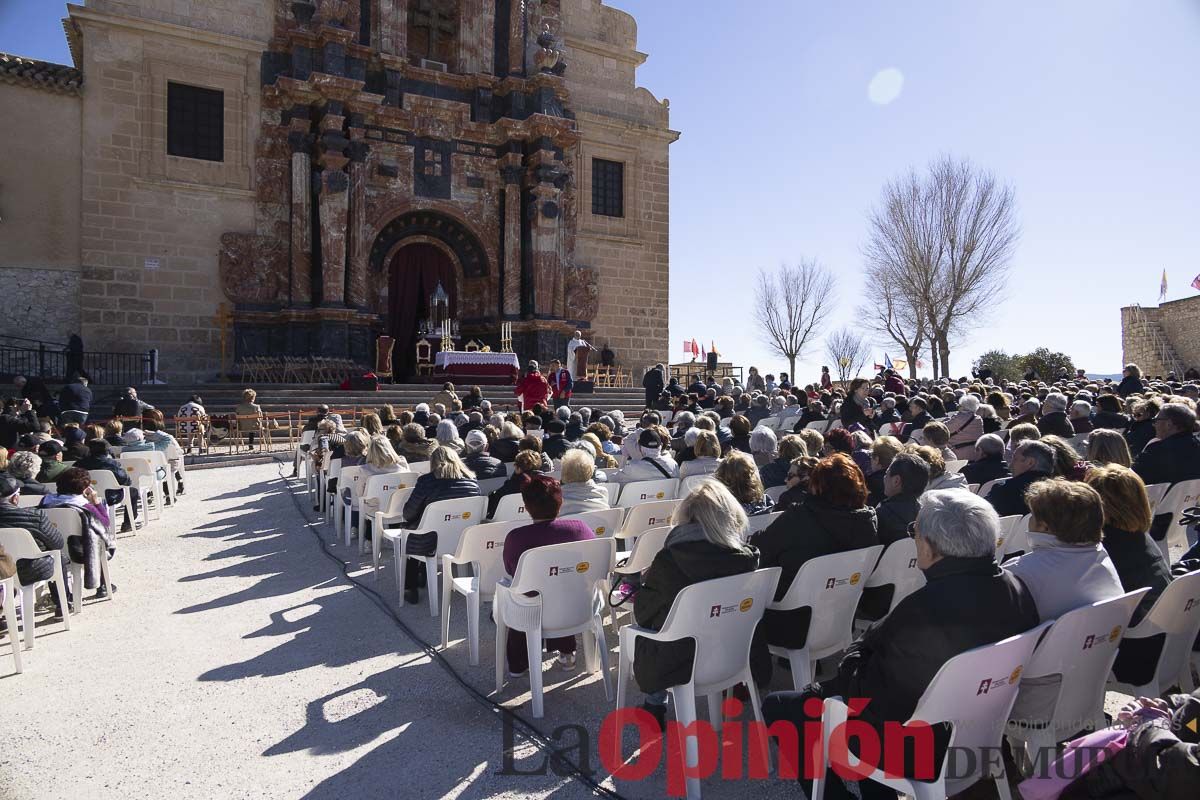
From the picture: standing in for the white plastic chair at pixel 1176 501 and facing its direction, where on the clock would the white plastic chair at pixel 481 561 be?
the white plastic chair at pixel 481 561 is roughly at 9 o'clock from the white plastic chair at pixel 1176 501.

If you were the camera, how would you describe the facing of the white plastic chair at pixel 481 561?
facing away from the viewer and to the left of the viewer

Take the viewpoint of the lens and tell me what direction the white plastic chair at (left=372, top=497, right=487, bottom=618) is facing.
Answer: facing away from the viewer and to the left of the viewer

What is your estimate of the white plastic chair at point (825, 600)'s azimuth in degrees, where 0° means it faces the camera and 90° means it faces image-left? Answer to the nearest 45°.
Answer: approximately 135°

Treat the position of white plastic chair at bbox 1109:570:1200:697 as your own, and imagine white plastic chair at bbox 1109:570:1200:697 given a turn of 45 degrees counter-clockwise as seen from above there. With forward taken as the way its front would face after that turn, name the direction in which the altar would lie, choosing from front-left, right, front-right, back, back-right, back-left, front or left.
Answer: front-right

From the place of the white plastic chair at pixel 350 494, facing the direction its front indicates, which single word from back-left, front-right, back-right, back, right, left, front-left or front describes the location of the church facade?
front-right

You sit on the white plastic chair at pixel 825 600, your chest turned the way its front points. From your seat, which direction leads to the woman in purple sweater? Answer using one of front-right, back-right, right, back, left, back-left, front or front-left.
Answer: front-left

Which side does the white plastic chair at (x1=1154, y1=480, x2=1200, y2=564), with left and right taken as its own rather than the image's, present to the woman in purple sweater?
left

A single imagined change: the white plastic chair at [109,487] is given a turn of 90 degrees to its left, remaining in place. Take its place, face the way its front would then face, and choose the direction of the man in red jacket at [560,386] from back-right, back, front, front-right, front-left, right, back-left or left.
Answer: right

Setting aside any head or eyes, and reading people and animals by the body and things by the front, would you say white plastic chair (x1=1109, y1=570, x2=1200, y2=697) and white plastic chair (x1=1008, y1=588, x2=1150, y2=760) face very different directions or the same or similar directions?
same or similar directions

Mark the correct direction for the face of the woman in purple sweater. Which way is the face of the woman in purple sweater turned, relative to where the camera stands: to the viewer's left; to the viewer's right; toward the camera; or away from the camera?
away from the camera

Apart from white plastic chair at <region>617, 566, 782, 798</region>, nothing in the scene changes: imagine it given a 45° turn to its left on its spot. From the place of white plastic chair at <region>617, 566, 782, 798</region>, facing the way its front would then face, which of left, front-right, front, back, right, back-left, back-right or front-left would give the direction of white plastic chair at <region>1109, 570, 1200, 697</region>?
back

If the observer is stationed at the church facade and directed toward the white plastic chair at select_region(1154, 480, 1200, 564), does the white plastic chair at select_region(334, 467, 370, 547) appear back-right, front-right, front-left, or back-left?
front-right

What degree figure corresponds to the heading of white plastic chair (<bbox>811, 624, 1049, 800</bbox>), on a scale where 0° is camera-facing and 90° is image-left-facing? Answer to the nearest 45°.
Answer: approximately 135°

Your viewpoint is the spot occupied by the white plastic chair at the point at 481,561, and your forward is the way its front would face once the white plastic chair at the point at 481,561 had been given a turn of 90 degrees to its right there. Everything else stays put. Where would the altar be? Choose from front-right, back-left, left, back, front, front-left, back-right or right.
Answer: front-left

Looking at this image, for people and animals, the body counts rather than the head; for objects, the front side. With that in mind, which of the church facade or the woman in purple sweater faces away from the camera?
the woman in purple sweater

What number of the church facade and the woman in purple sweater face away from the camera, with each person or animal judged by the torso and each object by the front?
1

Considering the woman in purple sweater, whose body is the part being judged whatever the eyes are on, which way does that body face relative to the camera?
away from the camera
